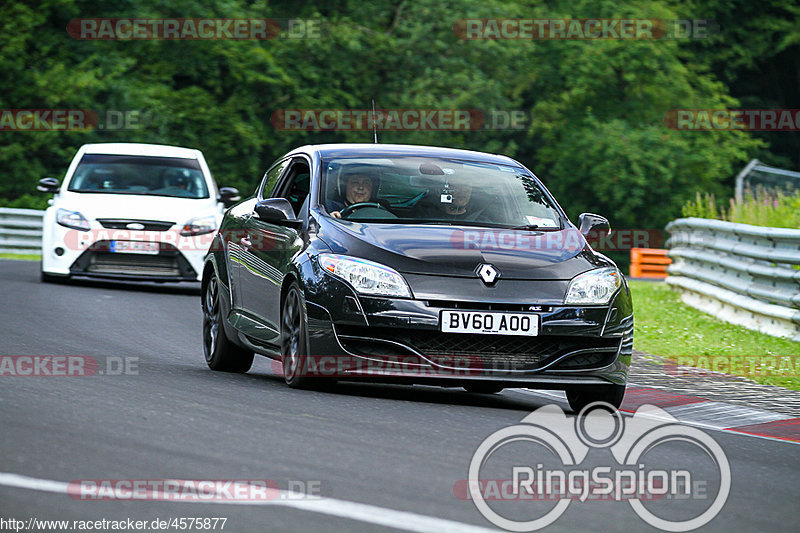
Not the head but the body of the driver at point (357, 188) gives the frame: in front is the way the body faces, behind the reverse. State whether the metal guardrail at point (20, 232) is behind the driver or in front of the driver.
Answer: behind

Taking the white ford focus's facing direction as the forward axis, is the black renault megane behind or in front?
in front

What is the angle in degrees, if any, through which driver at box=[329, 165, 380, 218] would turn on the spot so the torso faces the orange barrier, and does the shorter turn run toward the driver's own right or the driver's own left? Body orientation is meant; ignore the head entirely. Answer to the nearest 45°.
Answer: approximately 180°

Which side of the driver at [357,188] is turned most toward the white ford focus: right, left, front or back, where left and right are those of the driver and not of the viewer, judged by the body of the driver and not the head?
back

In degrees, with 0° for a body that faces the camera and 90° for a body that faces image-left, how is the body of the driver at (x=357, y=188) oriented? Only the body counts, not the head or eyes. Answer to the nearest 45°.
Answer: approximately 0°

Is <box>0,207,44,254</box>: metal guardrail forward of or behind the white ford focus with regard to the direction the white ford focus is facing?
behind

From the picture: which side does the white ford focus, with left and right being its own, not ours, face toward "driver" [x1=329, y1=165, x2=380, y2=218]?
front

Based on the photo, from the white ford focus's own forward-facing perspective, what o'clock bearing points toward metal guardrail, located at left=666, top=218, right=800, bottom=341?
The metal guardrail is roughly at 10 o'clock from the white ford focus.
